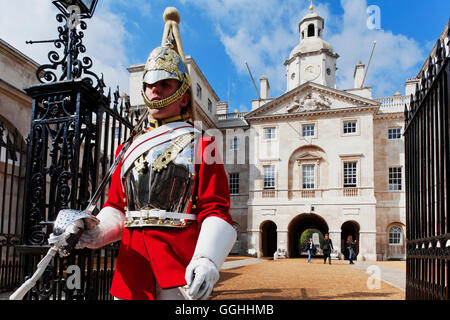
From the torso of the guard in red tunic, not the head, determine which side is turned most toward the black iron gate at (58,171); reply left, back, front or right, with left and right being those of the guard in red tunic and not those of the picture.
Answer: right

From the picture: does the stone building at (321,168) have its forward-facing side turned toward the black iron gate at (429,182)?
yes

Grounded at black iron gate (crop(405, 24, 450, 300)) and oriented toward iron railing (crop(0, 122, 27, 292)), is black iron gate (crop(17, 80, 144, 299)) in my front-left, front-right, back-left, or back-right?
front-left

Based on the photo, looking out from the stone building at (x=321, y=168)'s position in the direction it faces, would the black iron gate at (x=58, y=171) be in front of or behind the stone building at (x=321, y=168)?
in front

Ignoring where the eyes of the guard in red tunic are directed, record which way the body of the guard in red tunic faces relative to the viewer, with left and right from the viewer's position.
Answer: facing the viewer and to the left of the viewer

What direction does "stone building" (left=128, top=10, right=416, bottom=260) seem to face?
toward the camera

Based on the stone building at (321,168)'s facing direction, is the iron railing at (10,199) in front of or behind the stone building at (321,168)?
in front

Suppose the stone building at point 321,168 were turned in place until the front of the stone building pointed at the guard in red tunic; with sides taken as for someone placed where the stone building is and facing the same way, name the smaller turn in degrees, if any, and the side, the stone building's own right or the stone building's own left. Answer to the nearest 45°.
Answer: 0° — it already faces them

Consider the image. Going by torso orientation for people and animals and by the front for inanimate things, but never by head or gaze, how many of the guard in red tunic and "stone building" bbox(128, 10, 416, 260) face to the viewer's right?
0

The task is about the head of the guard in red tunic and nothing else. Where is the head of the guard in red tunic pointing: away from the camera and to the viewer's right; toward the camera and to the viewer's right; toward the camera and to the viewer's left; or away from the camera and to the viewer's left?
toward the camera and to the viewer's left
